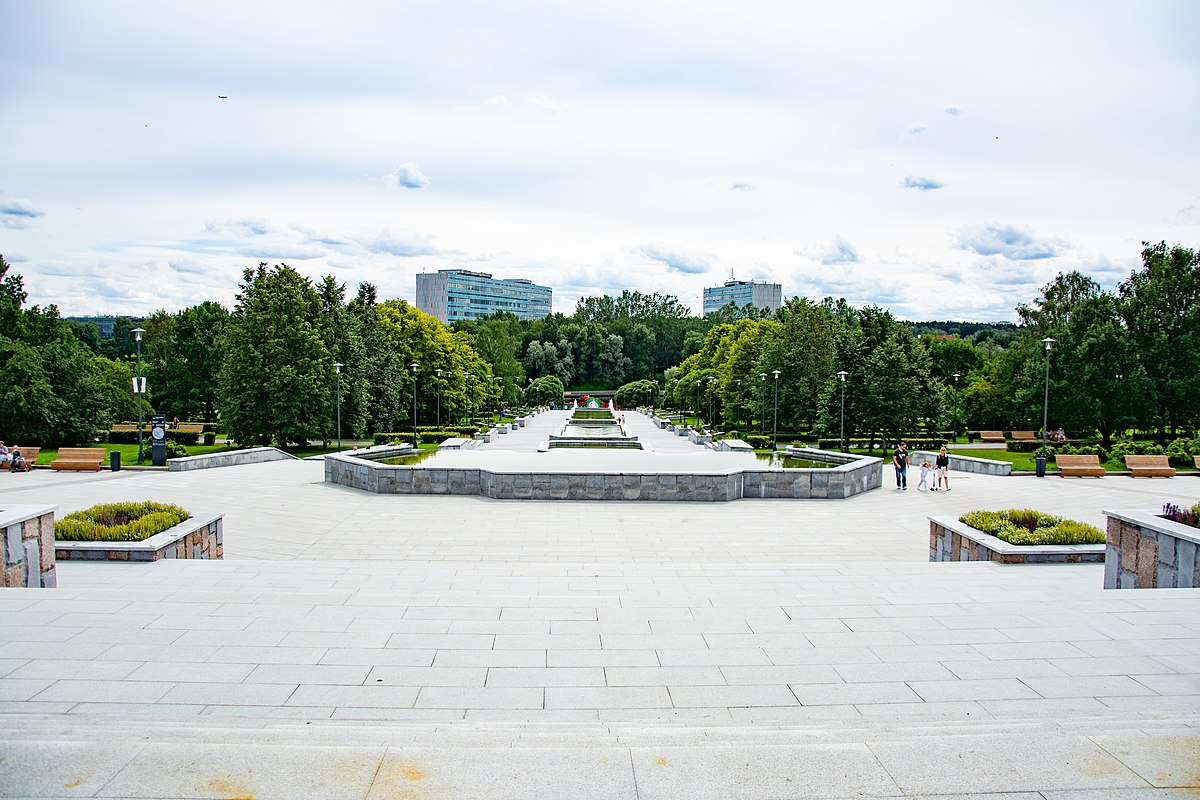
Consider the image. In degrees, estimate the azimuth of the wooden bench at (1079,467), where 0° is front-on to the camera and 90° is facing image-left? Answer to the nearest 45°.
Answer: approximately 0°

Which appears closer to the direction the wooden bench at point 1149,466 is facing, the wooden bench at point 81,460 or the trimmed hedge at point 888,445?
the wooden bench

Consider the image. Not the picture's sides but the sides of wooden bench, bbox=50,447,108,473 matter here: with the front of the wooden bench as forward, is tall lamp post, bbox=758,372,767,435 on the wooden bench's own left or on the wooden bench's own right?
on the wooden bench's own left

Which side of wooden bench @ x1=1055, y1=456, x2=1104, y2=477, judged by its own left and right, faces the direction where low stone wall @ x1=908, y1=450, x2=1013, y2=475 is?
right

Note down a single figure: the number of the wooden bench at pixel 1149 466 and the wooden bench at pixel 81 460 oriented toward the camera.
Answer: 2

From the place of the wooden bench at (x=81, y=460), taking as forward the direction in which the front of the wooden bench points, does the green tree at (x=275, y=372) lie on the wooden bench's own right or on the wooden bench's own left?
on the wooden bench's own left

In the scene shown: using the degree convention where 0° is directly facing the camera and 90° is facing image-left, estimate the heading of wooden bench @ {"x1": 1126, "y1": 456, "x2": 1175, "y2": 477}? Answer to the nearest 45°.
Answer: approximately 0°

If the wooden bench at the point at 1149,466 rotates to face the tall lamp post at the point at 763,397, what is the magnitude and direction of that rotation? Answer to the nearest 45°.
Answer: approximately 135° to its right

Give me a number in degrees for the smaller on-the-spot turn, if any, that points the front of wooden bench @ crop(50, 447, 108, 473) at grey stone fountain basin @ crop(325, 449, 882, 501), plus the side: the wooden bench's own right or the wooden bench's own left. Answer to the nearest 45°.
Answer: approximately 45° to the wooden bench's own left

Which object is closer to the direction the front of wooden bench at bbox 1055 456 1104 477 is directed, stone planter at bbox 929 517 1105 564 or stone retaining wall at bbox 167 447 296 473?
the stone planter

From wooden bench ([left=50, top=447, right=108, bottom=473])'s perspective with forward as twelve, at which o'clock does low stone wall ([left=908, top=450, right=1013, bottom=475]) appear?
The low stone wall is roughly at 10 o'clock from the wooden bench.

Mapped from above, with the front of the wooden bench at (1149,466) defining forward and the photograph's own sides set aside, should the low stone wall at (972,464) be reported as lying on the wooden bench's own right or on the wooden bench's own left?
on the wooden bench's own right
